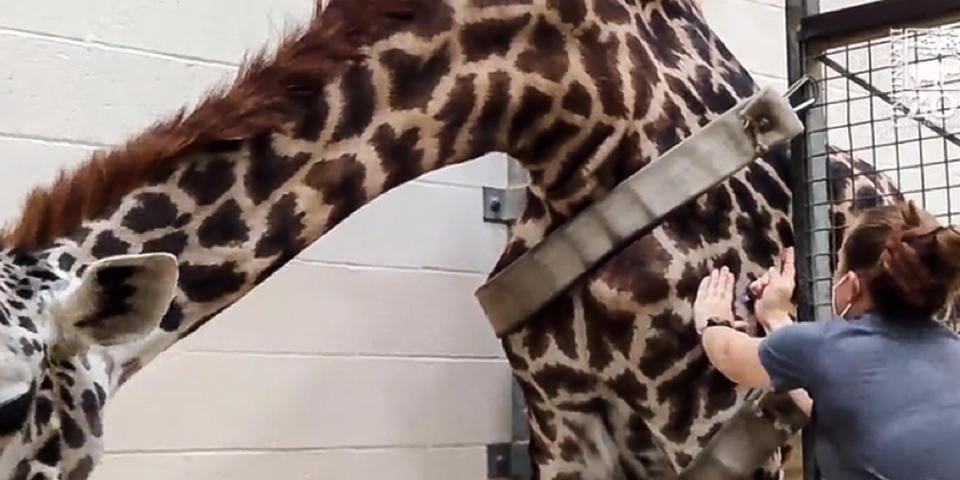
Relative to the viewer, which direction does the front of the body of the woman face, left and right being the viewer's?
facing away from the viewer and to the left of the viewer

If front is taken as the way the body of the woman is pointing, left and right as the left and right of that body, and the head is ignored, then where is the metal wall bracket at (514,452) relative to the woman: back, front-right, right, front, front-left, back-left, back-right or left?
front

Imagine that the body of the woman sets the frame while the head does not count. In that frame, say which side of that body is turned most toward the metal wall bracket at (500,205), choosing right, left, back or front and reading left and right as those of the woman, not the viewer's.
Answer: front

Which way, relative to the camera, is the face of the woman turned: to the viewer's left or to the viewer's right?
to the viewer's left
